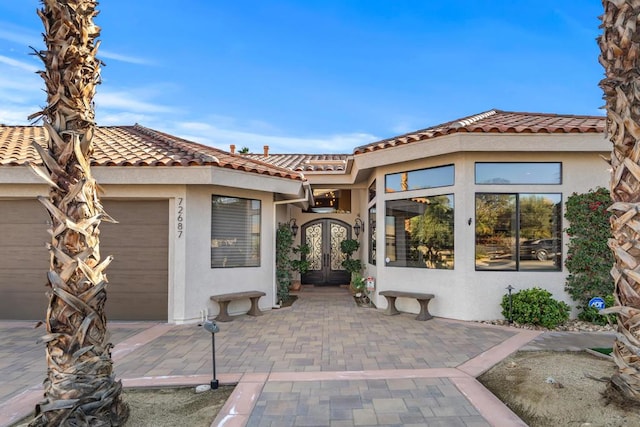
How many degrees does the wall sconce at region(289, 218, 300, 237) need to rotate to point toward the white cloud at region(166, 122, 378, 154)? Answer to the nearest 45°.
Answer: approximately 135° to its left

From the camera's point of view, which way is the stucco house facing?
toward the camera

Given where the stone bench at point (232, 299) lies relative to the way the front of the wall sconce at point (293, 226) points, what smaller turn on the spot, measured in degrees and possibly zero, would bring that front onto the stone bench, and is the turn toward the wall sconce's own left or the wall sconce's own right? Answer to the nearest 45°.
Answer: approximately 45° to the wall sconce's own right

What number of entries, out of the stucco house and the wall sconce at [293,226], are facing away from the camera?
0

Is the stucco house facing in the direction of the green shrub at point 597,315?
no

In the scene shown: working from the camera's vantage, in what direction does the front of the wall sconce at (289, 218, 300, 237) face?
facing the viewer and to the right of the viewer

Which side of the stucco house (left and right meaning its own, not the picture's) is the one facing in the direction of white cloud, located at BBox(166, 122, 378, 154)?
back

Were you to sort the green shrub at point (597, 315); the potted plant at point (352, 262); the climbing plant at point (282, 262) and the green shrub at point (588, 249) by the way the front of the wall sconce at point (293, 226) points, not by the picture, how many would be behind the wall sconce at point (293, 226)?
0

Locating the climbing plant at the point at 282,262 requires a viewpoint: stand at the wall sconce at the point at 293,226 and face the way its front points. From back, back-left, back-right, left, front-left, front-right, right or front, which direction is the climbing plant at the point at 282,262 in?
front-right

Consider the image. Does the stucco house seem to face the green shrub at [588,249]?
no
